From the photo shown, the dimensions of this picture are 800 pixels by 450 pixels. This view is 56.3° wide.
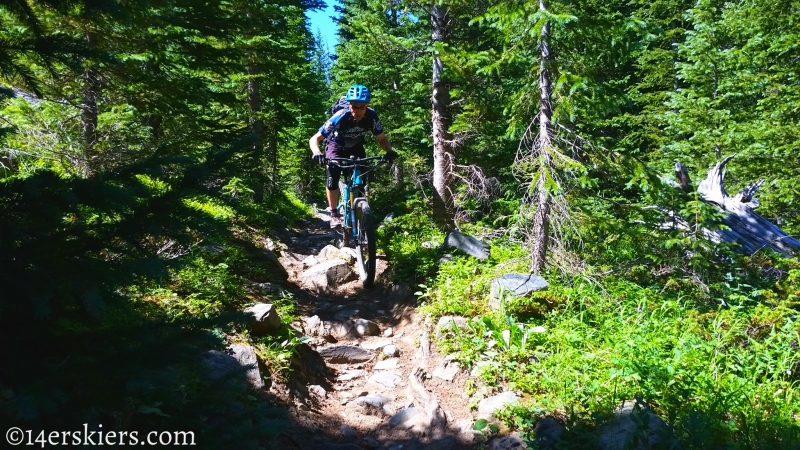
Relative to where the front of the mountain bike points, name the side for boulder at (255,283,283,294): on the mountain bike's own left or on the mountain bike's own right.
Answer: on the mountain bike's own right

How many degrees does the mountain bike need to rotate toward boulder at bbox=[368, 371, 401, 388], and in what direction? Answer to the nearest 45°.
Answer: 0° — it already faces it

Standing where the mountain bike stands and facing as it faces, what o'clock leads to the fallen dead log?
The fallen dead log is roughly at 9 o'clock from the mountain bike.

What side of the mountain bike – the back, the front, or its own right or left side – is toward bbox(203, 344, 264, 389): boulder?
front

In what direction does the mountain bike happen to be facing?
toward the camera

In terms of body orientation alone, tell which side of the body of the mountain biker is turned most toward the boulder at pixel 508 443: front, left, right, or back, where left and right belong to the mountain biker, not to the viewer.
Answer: front

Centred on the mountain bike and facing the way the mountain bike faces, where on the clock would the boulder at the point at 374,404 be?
The boulder is roughly at 12 o'clock from the mountain bike.

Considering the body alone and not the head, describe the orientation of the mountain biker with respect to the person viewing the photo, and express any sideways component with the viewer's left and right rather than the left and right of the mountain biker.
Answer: facing the viewer

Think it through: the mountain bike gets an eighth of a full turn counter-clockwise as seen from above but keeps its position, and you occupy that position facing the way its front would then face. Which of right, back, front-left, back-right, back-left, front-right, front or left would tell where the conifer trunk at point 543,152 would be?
front
